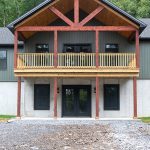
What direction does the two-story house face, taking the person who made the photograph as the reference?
facing the viewer
